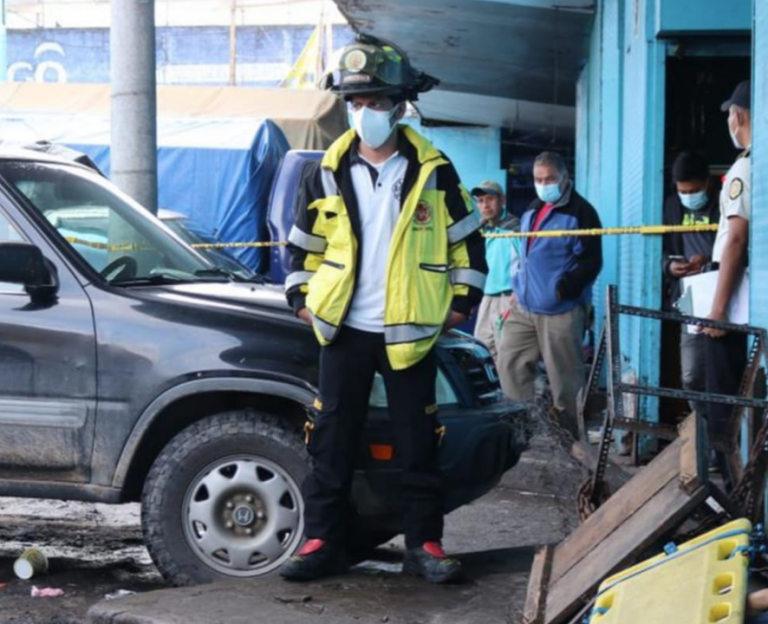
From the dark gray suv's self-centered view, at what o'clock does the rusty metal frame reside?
The rusty metal frame is roughly at 11 o'clock from the dark gray suv.

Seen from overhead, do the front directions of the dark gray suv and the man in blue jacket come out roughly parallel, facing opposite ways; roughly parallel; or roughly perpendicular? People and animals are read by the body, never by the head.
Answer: roughly perpendicular

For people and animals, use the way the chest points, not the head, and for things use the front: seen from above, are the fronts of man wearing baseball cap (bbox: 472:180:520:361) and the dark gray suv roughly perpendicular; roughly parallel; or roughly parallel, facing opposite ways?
roughly perpendicular

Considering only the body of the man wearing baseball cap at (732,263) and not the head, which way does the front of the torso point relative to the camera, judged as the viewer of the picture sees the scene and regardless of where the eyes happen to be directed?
to the viewer's left

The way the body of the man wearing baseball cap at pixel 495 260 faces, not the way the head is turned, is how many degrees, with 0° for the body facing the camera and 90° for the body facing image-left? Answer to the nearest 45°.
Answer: approximately 45°

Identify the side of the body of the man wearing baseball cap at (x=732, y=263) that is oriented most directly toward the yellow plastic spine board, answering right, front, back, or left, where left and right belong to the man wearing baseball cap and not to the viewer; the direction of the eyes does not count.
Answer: left

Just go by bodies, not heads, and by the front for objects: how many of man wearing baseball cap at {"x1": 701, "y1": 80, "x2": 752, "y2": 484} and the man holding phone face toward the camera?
1

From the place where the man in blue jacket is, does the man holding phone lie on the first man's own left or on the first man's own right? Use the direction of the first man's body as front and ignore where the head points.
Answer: on the first man's own left

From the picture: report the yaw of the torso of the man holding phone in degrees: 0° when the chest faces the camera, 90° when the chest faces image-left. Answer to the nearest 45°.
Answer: approximately 0°

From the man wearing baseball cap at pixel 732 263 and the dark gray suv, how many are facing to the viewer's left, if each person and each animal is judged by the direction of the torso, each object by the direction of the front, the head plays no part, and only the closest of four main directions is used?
1
